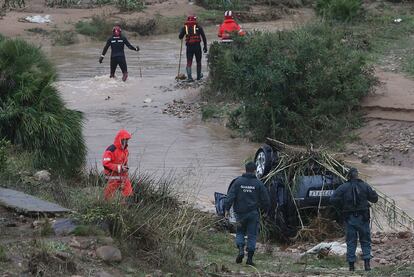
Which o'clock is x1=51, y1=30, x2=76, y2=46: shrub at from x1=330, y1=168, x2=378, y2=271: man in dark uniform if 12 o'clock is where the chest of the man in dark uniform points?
The shrub is roughly at 11 o'clock from the man in dark uniform.

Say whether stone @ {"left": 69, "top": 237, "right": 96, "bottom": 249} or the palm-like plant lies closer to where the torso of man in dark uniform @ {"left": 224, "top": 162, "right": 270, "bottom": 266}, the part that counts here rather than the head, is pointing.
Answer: the palm-like plant

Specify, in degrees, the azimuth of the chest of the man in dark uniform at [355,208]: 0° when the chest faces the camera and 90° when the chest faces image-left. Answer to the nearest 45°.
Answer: approximately 180°

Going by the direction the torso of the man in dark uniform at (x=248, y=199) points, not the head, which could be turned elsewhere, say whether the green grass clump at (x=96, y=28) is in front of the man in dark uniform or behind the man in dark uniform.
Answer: in front

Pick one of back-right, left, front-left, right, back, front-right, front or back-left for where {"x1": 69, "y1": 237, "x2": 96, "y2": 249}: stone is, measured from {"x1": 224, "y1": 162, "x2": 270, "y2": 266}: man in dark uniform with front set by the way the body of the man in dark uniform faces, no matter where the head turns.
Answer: back-left

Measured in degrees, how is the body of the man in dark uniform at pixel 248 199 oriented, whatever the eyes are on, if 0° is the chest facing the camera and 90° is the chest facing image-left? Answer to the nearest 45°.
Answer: approximately 180°

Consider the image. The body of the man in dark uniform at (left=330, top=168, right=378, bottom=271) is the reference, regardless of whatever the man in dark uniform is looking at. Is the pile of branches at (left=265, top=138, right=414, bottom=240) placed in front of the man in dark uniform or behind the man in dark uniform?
in front

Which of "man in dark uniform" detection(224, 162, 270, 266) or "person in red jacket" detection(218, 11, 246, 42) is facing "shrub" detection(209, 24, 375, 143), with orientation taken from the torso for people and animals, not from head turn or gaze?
the man in dark uniform

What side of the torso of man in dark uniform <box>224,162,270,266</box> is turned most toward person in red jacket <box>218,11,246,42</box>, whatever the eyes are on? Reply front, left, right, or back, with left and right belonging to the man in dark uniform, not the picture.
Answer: front
